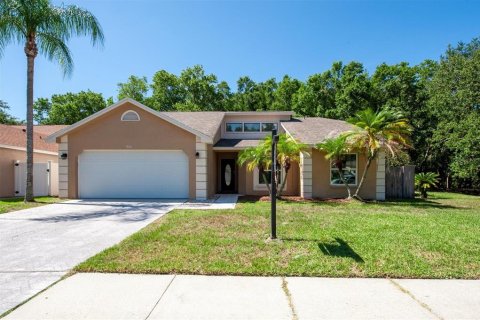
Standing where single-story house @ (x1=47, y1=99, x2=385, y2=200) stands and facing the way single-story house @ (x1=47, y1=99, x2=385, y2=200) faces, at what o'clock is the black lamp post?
The black lamp post is roughly at 11 o'clock from the single-story house.

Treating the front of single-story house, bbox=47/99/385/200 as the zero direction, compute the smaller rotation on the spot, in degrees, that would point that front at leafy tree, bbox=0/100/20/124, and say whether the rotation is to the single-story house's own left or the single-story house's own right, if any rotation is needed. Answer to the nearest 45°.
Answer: approximately 135° to the single-story house's own right

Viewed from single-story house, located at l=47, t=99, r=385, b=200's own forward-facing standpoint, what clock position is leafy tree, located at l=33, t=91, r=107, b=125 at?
The leafy tree is roughly at 5 o'clock from the single-story house.

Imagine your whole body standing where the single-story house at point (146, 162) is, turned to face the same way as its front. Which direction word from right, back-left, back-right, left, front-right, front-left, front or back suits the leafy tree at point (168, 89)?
back

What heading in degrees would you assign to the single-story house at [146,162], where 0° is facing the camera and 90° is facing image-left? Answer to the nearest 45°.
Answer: approximately 0°

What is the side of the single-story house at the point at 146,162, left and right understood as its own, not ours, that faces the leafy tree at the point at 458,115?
left

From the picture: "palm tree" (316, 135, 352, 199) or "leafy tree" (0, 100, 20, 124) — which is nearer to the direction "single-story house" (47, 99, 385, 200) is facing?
the palm tree

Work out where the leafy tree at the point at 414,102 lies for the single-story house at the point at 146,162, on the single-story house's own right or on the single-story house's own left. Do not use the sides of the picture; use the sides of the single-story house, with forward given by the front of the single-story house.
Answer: on the single-story house's own left
